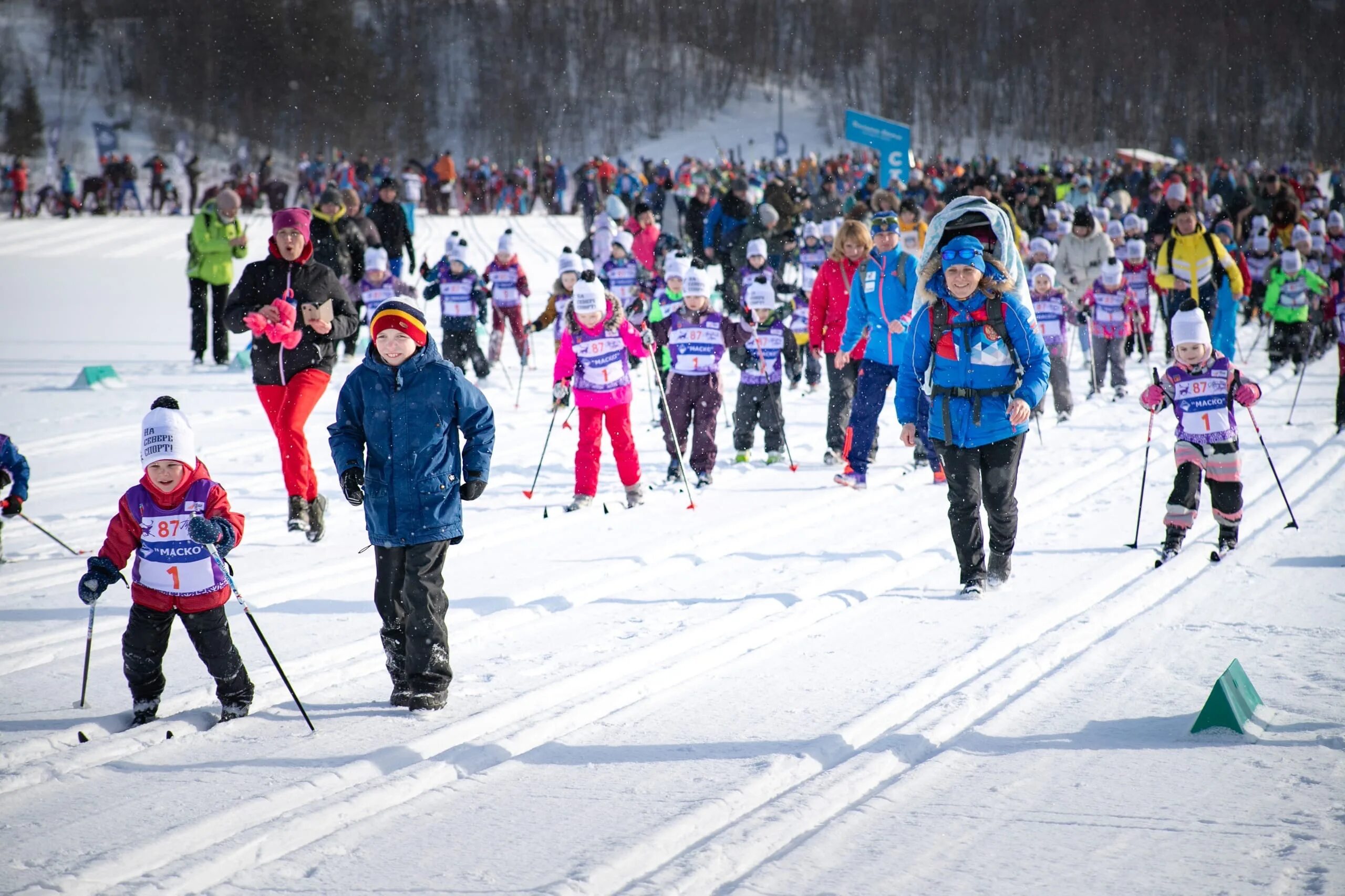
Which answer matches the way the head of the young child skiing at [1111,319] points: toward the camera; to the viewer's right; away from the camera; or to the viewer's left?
toward the camera

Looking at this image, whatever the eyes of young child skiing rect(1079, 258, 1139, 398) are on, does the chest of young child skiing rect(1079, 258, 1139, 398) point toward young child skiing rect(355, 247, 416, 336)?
no

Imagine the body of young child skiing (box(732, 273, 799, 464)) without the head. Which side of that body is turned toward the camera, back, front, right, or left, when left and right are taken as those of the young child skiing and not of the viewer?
front

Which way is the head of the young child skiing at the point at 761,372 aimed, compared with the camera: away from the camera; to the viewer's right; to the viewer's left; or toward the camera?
toward the camera

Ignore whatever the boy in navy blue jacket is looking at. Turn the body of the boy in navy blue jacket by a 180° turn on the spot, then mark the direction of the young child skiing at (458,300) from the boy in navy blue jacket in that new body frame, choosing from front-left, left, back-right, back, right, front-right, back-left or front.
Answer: front

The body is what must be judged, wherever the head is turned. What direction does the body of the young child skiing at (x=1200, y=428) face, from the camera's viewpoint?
toward the camera

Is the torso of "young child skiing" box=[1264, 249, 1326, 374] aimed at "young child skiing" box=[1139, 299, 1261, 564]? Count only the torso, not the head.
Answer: yes

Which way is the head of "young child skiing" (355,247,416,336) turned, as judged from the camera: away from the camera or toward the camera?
toward the camera

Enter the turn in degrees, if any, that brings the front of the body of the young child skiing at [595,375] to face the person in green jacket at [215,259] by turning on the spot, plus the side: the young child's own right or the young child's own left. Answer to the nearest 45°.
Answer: approximately 135° to the young child's own right

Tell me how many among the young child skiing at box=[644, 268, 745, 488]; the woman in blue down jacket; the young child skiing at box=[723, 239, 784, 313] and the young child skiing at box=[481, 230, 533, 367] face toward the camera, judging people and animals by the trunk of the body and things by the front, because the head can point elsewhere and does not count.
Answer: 4

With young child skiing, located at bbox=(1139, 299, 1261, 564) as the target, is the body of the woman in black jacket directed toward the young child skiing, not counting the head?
no

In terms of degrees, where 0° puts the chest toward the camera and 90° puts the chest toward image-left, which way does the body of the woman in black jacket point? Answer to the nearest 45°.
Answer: approximately 0°

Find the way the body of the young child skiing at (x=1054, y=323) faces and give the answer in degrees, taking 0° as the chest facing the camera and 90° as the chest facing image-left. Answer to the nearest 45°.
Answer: approximately 45°

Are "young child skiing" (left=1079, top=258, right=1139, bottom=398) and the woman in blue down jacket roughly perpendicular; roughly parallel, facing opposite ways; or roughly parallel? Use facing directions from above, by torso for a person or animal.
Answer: roughly parallel

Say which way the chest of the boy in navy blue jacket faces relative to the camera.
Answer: toward the camera

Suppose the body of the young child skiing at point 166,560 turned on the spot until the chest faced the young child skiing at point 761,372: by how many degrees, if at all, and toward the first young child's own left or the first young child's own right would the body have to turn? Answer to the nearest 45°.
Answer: approximately 135° to the first young child's own left

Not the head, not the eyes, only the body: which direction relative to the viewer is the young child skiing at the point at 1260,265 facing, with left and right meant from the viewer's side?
facing the viewer
